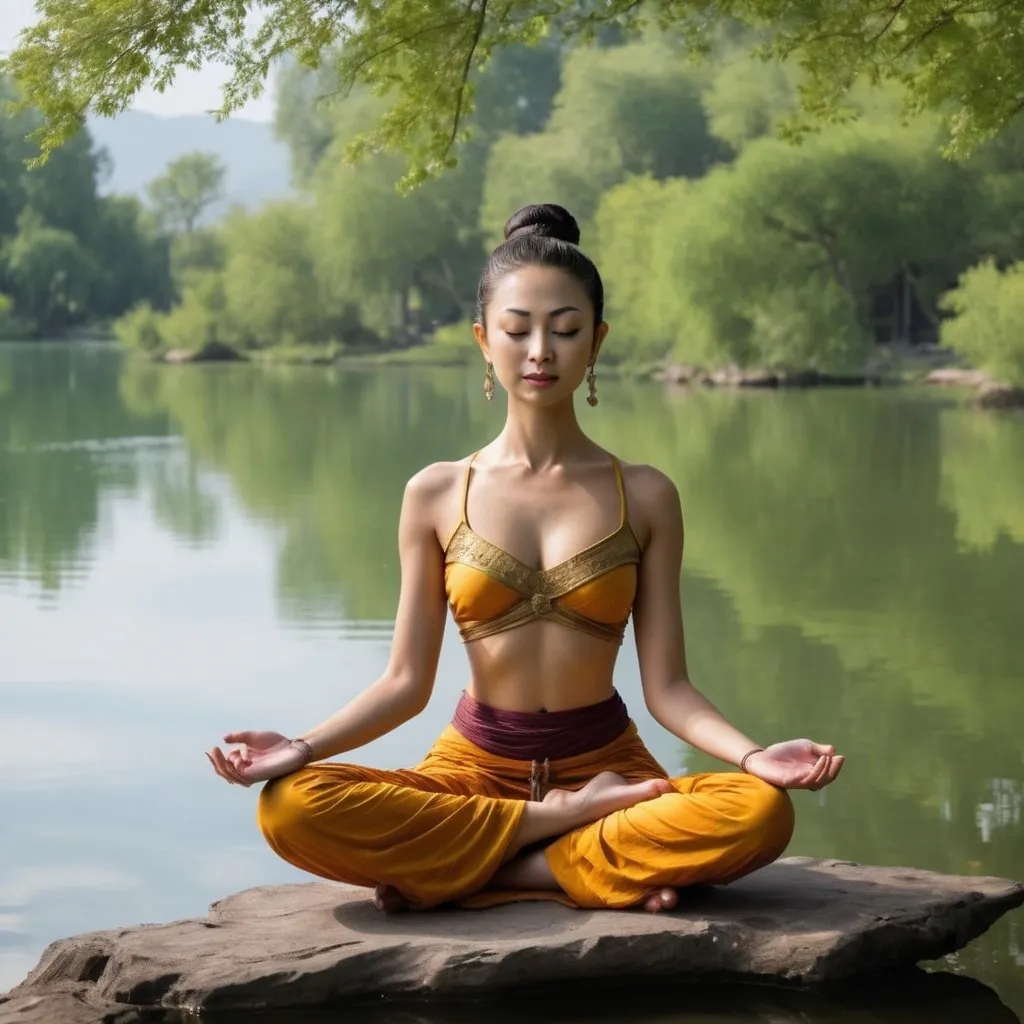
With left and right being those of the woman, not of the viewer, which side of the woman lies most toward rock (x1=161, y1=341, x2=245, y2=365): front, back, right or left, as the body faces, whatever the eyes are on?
back

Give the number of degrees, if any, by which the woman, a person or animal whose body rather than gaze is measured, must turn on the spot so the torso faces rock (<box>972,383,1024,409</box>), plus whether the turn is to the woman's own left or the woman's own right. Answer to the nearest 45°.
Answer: approximately 180°

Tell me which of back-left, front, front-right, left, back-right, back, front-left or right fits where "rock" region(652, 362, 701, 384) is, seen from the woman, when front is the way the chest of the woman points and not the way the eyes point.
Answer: back

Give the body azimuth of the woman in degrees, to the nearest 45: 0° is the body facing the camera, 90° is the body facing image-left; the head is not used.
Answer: approximately 0°

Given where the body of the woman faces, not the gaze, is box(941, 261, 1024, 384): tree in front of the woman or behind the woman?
behind

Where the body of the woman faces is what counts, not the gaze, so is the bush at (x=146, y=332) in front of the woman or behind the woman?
behind

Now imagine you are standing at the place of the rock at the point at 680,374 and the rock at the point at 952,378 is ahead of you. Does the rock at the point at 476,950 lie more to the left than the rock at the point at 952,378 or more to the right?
right

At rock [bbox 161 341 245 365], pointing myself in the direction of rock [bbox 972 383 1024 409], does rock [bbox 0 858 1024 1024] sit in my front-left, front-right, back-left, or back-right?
front-right

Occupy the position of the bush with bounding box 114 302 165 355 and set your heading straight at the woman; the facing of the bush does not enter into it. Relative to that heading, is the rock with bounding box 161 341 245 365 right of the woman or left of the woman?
left

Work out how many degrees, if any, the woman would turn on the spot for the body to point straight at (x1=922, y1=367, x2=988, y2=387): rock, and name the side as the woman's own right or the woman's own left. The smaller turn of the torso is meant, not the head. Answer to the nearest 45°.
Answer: approximately 180°
